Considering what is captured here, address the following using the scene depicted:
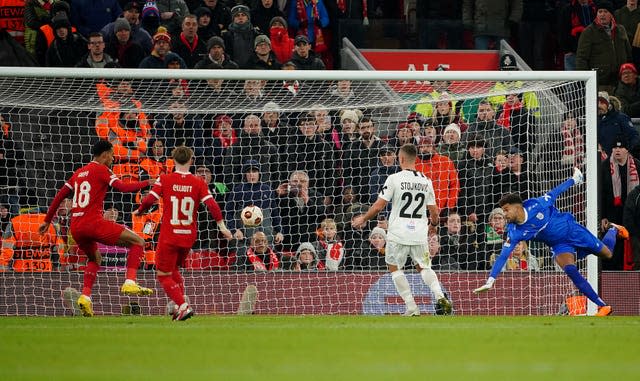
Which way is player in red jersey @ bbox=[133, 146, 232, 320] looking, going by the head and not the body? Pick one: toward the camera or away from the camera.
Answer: away from the camera

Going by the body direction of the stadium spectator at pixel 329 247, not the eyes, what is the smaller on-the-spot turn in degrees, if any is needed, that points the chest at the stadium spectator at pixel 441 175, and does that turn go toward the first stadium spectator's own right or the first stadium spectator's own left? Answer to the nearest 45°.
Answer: approximately 90° to the first stadium spectator's own left

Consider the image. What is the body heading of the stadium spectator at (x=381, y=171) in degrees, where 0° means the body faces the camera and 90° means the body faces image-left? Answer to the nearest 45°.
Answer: approximately 0°

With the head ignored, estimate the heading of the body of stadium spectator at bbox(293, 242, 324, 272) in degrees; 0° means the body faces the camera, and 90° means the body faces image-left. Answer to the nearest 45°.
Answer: approximately 0°
